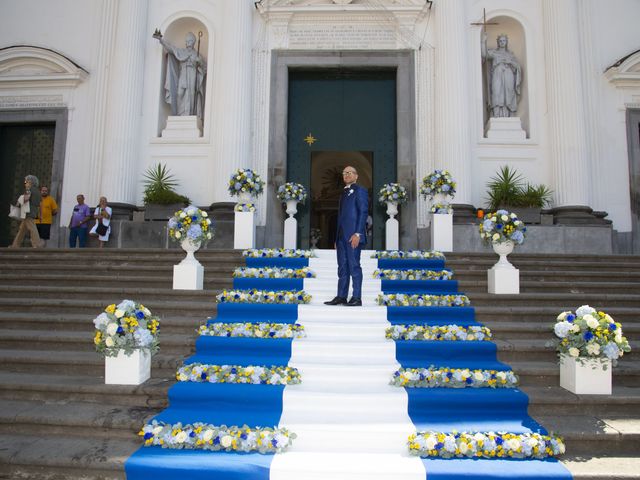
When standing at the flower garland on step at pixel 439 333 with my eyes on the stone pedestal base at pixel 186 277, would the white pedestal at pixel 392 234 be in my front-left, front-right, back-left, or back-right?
front-right

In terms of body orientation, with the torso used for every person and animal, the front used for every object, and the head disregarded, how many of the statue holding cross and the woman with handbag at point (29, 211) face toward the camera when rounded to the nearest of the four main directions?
1

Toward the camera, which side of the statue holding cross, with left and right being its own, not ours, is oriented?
front

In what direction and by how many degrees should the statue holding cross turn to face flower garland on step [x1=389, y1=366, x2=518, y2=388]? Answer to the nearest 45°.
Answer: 0° — it already faces it

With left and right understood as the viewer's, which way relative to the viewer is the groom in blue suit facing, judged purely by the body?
facing the viewer and to the left of the viewer

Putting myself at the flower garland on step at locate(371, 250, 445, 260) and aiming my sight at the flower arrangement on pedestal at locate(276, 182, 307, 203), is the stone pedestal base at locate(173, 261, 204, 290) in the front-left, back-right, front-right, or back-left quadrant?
front-left

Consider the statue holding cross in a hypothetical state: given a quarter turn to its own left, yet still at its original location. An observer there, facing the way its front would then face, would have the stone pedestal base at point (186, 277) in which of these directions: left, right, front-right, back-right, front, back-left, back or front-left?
back-right

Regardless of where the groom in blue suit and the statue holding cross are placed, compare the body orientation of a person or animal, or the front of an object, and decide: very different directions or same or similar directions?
same or similar directions

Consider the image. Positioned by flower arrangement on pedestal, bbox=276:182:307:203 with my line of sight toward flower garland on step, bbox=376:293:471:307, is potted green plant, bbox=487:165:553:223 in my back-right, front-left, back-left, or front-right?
front-left

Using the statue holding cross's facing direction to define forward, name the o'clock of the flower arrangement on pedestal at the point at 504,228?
The flower arrangement on pedestal is roughly at 12 o'clock from the statue holding cross.

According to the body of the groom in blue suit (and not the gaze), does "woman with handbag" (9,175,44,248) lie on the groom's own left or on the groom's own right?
on the groom's own right

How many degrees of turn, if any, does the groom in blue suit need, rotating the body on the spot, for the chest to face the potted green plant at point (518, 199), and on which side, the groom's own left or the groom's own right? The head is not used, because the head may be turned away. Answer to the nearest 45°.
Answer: approximately 180°

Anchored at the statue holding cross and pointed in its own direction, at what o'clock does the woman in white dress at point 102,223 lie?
The woman in white dress is roughly at 2 o'clock from the statue holding cross.
